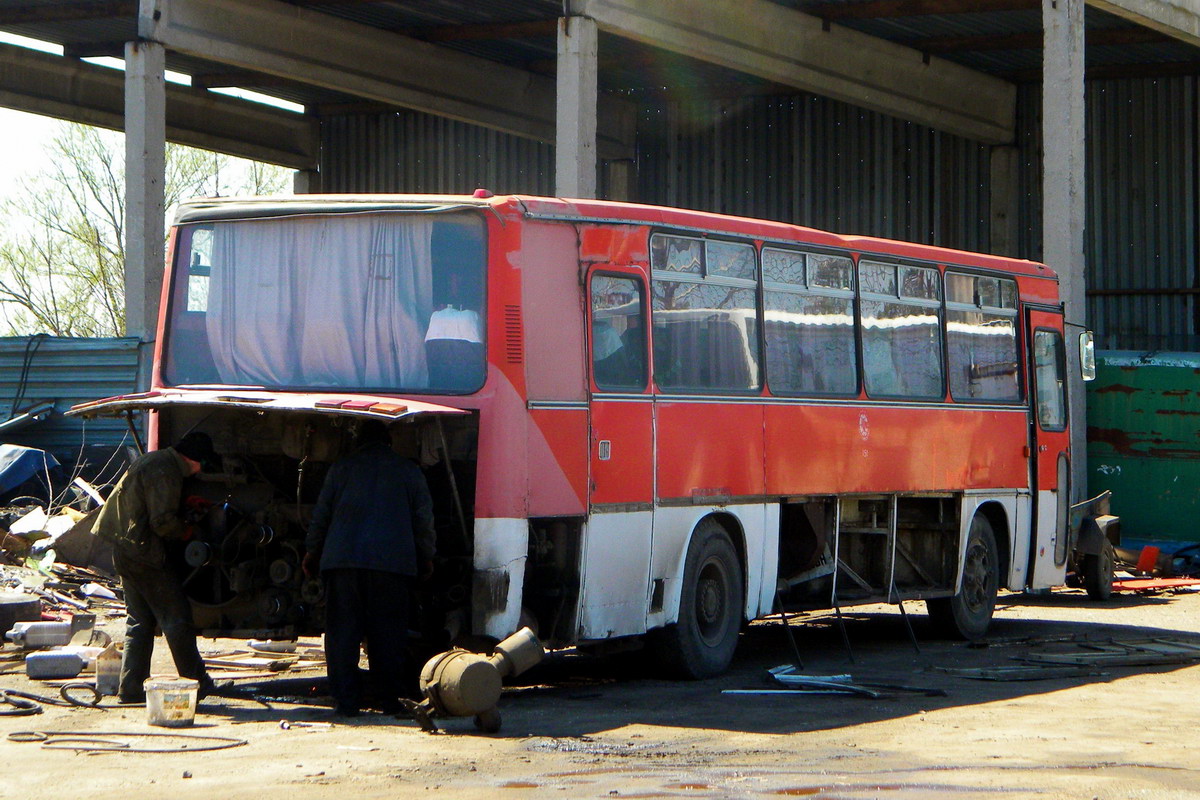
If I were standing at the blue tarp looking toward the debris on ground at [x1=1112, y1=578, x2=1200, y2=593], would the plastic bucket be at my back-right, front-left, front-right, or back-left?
front-right

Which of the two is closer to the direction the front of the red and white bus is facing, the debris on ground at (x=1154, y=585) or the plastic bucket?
the debris on ground

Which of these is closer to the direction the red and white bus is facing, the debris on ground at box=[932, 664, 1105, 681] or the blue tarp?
the debris on ground

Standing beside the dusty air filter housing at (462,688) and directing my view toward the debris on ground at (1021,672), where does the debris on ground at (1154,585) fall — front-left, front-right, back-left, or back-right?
front-left

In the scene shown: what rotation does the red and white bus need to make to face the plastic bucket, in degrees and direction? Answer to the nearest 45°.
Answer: approximately 180°

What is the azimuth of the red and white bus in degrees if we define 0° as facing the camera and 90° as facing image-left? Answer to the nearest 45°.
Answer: approximately 225°

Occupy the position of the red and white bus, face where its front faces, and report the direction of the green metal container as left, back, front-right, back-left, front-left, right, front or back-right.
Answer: front

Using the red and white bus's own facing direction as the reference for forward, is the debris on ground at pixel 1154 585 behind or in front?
in front

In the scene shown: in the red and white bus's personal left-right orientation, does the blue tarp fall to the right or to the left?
on its left

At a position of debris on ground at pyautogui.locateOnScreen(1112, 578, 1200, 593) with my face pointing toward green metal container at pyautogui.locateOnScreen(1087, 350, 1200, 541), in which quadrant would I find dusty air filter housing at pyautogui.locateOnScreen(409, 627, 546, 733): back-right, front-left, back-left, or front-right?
back-left

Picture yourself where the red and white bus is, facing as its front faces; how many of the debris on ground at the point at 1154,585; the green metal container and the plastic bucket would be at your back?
1
